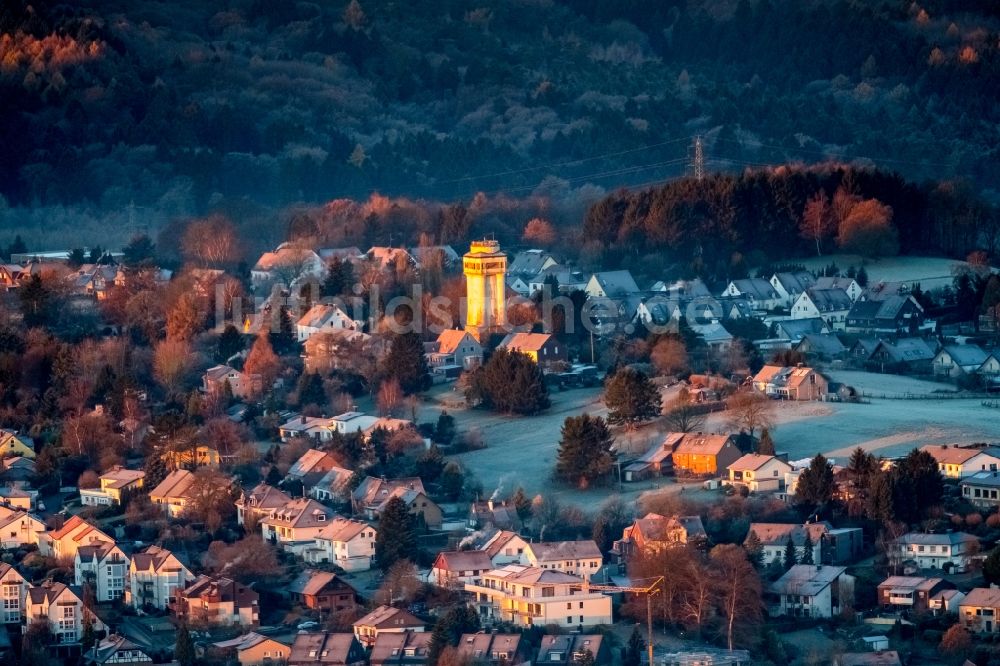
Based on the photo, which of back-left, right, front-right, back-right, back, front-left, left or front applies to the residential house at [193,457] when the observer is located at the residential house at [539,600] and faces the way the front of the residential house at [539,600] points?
right

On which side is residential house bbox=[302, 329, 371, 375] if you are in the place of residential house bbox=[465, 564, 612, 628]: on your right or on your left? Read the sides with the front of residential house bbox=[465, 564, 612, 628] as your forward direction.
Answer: on your right

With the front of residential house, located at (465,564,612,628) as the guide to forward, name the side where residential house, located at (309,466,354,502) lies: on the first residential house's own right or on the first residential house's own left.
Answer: on the first residential house's own right

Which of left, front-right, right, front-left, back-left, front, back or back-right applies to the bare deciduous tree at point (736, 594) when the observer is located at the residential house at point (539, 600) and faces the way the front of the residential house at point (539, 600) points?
back-left

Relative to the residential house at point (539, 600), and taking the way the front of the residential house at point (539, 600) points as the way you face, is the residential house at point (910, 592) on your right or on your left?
on your left

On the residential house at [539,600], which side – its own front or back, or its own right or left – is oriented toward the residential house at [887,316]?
back

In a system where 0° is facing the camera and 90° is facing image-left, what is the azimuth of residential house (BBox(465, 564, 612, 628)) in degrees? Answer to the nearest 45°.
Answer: approximately 45°
